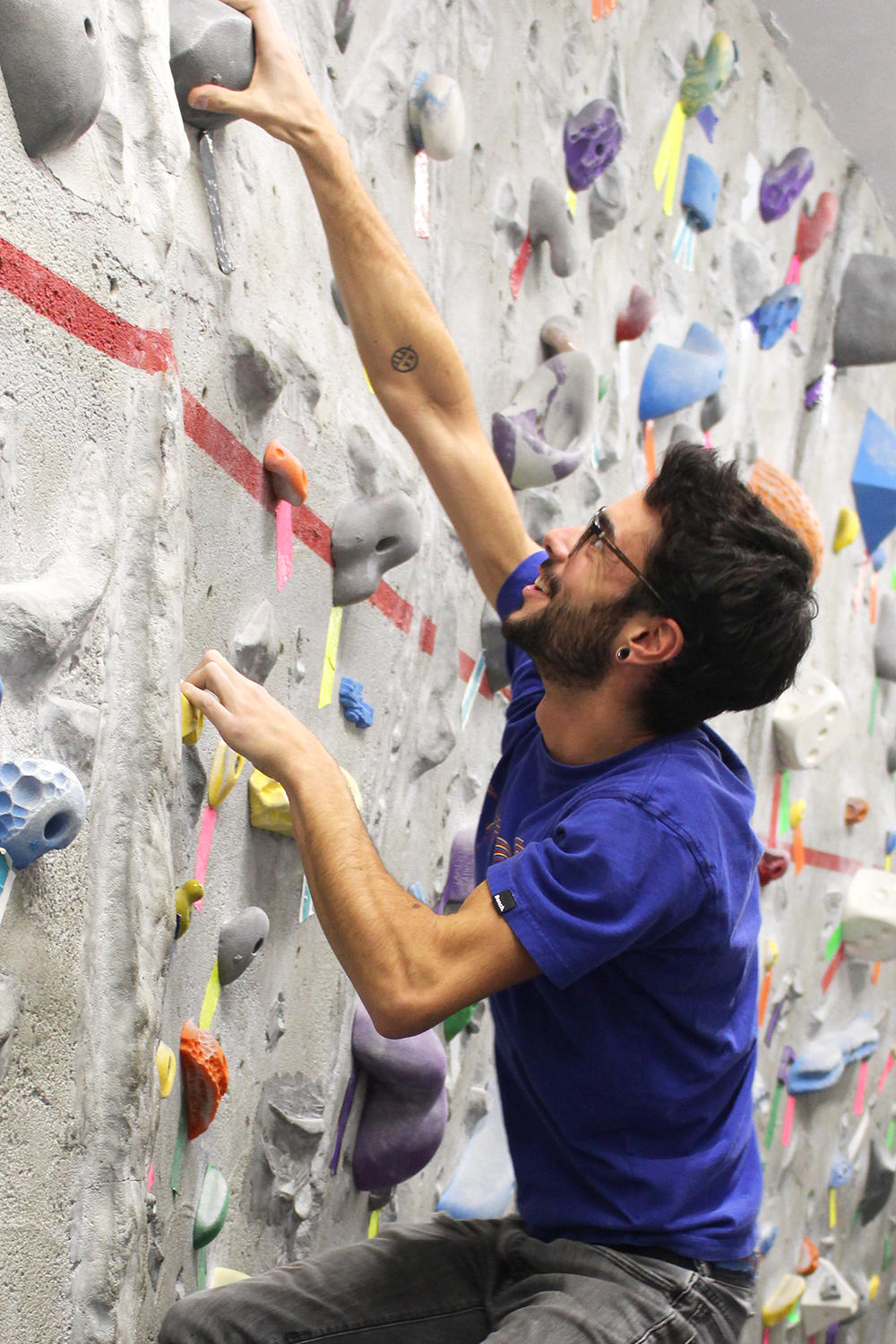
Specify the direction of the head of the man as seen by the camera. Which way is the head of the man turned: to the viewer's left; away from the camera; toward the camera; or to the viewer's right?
to the viewer's left

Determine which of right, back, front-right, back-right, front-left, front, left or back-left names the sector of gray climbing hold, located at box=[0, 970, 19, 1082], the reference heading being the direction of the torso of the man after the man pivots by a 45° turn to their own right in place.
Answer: left

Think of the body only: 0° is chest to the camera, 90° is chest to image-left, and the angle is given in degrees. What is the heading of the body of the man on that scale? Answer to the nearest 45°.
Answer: approximately 90°

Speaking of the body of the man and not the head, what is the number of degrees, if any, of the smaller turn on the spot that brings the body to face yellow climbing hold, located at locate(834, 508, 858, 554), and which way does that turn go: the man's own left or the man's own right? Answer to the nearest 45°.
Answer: approximately 90° to the man's own right

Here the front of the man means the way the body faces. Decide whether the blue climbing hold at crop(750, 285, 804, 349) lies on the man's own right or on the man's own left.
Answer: on the man's own right

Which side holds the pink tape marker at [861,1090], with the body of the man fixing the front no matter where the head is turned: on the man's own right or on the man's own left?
on the man's own right
